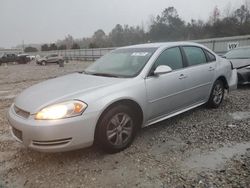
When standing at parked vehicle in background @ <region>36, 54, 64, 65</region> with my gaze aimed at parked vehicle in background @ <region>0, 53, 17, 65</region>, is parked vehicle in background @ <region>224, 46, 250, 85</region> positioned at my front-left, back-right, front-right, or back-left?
back-left

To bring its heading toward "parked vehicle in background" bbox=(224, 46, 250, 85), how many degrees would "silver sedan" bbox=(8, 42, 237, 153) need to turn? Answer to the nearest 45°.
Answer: approximately 180°

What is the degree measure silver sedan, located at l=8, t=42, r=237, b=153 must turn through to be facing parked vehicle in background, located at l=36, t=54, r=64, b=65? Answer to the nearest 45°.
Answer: approximately 135° to its right
